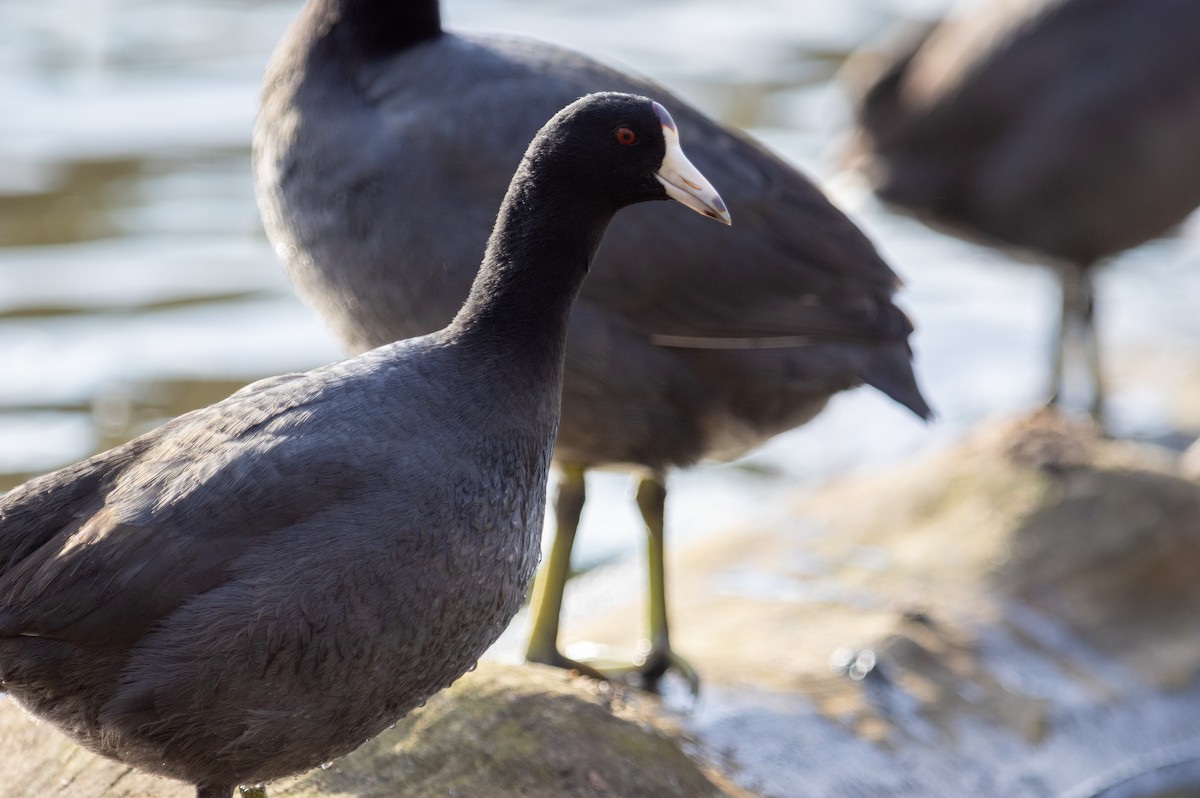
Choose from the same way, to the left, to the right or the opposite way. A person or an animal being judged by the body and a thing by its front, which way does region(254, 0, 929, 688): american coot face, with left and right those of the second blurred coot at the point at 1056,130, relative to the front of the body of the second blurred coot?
the opposite way

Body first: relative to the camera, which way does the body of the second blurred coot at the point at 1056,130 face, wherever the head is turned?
to the viewer's right

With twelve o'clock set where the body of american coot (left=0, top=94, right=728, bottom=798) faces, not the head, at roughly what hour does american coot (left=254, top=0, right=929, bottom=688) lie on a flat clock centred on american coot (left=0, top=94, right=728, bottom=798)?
american coot (left=254, top=0, right=929, bottom=688) is roughly at 10 o'clock from american coot (left=0, top=94, right=728, bottom=798).

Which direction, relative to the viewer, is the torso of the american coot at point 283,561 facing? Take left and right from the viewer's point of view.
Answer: facing to the right of the viewer

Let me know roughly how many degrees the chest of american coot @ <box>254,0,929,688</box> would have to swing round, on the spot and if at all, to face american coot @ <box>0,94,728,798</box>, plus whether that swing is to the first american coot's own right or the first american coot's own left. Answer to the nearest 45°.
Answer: approximately 90° to the first american coot's own left

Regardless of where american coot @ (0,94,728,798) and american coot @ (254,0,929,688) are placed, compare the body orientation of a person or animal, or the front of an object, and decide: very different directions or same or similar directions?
very different directions

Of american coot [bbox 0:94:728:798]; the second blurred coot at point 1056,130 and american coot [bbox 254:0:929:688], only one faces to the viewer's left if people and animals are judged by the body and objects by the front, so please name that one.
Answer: american coot [bbox 254:0:929:688]

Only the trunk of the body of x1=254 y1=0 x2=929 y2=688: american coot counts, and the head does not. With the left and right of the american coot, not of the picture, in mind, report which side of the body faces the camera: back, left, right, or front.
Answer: left

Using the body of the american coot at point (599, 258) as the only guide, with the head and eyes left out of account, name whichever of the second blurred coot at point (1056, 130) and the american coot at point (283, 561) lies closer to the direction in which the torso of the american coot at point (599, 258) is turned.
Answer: the american coot

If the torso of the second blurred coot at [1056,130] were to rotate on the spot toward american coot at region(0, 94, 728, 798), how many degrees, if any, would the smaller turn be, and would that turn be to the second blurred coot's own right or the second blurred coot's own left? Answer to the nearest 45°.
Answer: approximately 90° to the second blurred coot's own right

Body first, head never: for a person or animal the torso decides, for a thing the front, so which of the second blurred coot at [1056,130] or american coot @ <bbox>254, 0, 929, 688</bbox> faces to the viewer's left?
the american coot

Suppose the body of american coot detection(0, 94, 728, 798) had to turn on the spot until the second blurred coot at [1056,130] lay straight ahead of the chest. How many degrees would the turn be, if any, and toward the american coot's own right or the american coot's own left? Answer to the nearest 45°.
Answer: approximately 45° to the american coot's own left
